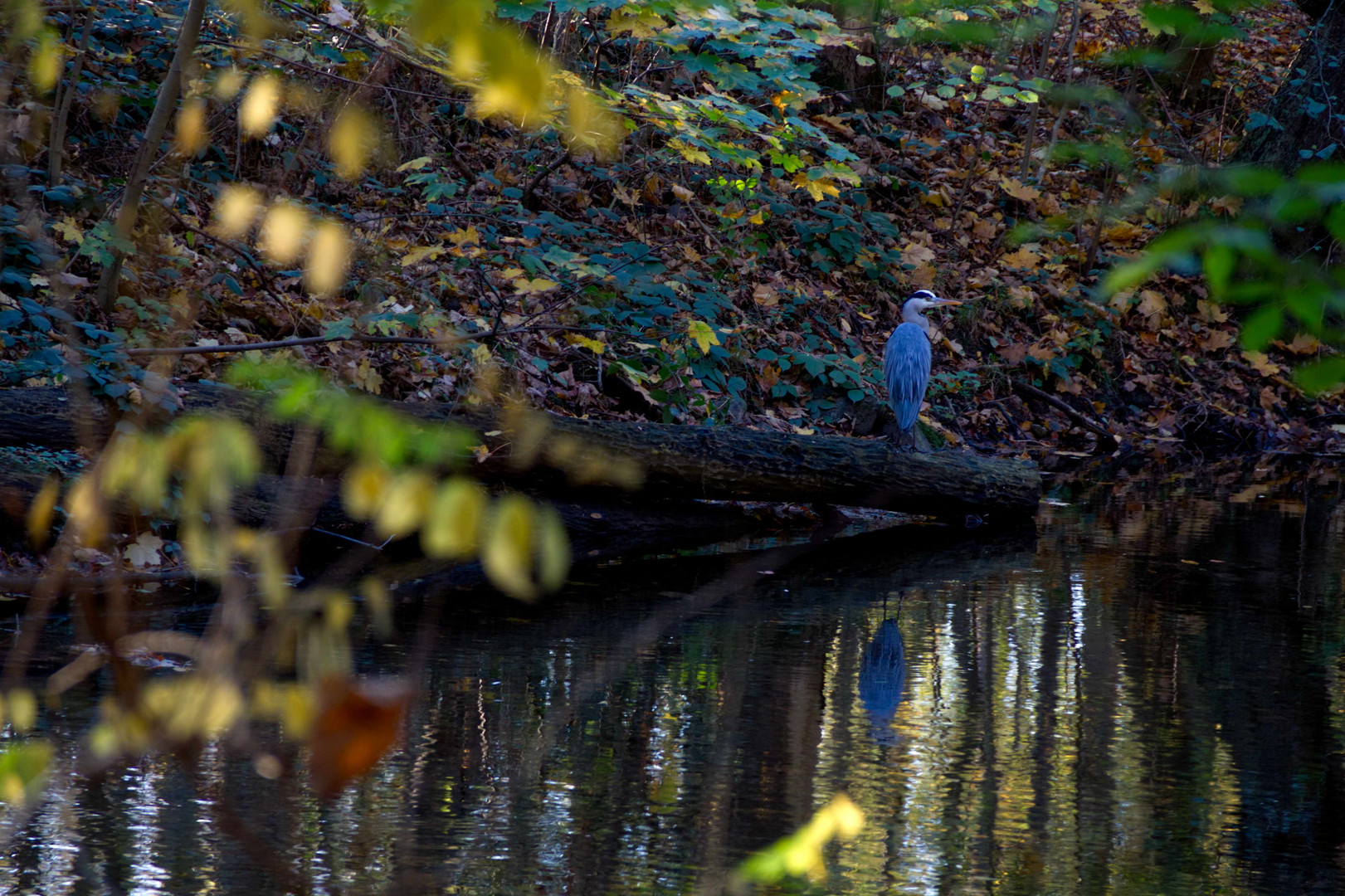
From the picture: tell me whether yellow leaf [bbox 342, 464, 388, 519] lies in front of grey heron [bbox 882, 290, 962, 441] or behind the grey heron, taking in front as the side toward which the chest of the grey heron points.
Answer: behind

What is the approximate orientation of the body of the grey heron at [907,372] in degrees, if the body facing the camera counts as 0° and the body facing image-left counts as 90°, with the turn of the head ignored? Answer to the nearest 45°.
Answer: approximately 225°

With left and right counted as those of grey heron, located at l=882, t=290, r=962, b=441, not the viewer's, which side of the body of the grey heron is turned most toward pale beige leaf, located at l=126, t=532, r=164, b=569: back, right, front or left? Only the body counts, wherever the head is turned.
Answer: back

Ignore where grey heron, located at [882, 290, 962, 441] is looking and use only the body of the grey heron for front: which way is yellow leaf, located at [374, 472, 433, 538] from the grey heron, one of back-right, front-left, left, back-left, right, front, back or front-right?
back-right
